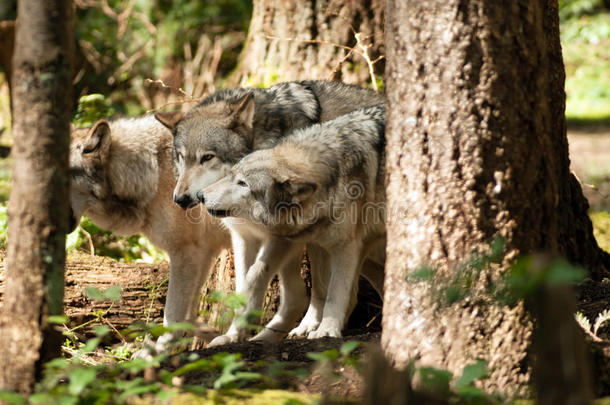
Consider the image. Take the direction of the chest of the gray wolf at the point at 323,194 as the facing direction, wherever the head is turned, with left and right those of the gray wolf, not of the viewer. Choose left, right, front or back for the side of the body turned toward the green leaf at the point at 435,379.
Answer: left

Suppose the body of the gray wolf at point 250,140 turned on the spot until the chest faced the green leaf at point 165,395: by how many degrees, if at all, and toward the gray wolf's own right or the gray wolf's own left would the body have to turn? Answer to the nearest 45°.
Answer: approximately 45° to the gray wolf's own left

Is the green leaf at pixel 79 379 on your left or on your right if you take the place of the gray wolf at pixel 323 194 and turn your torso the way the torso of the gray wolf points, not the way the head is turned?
on your left

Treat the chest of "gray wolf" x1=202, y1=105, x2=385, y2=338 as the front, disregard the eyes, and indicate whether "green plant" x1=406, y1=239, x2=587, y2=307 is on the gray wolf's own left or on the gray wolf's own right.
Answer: on the gray wolf's own left

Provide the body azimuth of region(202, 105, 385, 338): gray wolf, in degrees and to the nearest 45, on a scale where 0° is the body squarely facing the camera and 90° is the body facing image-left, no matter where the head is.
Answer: approximately 90°

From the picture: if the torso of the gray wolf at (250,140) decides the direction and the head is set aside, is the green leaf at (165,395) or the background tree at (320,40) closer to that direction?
the green leaf

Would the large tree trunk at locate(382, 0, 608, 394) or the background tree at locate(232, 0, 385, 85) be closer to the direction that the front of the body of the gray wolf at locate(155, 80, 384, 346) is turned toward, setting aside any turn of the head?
the large tree trunk

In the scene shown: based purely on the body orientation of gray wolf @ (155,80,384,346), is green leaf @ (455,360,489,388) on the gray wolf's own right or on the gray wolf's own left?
on the gray wolf's own left

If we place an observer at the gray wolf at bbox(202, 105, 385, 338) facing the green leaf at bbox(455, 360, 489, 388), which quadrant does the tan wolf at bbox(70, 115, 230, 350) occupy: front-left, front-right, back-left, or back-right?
back-right

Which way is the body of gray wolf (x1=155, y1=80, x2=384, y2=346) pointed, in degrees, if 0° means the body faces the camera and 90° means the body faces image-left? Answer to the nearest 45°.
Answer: approximately 45°
